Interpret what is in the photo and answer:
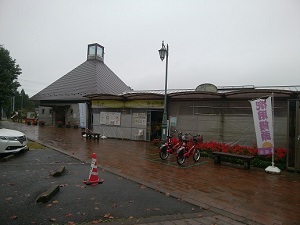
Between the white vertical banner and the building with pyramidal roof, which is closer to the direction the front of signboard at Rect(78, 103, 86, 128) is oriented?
the white vertical banner

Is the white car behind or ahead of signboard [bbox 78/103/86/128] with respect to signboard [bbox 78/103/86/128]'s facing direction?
ahead

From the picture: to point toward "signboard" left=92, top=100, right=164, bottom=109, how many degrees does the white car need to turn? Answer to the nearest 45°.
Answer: approximately 90° to its left

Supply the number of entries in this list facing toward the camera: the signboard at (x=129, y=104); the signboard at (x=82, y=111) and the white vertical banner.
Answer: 3

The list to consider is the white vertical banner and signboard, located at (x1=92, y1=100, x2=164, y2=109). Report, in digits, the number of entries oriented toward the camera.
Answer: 2

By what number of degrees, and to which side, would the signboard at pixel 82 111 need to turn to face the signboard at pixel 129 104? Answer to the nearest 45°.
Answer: approximately 45° to its left

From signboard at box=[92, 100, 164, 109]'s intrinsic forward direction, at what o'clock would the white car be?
The white car is roughly at 1 o'clock from the signboard.

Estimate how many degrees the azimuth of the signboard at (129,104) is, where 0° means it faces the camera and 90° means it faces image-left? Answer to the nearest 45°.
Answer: approximately 0°

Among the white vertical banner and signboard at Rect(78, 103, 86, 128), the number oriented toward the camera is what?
2

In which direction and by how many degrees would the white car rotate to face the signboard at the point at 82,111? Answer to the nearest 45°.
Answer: approximately 90° to its left

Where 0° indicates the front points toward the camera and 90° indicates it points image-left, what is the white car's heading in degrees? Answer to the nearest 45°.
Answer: approximately 315°

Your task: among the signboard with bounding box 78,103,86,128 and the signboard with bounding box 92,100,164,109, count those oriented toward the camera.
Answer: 2
